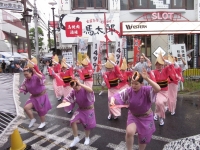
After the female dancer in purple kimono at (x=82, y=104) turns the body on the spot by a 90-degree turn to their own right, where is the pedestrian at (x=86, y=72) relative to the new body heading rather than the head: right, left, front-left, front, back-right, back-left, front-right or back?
front-right

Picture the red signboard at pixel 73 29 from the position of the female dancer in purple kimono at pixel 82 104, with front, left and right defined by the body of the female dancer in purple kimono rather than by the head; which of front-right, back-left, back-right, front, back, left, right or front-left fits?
back-right

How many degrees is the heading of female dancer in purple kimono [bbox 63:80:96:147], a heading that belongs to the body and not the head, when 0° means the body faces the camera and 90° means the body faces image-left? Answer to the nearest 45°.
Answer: approximately 45°

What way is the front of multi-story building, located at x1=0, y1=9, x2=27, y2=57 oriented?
to the viewer's right

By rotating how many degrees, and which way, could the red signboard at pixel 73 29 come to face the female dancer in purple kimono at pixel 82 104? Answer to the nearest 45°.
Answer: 0° — it already faces them

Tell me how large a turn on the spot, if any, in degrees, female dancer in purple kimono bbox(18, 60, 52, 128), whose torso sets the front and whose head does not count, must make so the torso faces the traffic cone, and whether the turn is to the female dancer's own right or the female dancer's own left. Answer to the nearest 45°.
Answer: approximately 45° to the female dancer's own left

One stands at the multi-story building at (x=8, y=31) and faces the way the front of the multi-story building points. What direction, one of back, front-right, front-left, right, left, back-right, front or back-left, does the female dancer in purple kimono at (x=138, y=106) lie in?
right

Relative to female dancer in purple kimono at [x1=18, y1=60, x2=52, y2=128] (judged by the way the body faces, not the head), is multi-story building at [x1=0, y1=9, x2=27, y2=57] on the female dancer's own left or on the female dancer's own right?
on the female dancer's own right
